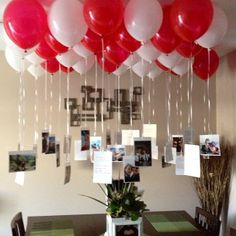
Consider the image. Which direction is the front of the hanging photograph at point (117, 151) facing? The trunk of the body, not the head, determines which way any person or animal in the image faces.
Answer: toward the camera

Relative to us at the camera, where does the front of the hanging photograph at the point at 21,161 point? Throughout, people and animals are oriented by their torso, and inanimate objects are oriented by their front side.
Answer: facing the viewer

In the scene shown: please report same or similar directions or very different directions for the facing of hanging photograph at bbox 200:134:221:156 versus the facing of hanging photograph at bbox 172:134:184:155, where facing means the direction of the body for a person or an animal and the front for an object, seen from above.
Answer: same or similar directions

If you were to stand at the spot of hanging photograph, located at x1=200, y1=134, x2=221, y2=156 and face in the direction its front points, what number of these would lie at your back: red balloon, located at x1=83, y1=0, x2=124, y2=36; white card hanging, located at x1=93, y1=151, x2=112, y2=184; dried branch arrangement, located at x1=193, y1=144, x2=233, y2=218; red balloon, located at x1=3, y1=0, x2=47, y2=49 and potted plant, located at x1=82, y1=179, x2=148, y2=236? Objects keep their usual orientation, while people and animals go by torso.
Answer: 1

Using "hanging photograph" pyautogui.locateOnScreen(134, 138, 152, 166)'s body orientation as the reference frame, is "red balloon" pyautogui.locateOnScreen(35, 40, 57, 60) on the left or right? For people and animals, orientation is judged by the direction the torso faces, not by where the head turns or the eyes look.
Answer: on its right

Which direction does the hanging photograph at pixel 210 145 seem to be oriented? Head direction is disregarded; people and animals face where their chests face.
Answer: toward the camera

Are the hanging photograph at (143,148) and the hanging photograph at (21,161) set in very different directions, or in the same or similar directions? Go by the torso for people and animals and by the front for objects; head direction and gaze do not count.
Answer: same or similar directions

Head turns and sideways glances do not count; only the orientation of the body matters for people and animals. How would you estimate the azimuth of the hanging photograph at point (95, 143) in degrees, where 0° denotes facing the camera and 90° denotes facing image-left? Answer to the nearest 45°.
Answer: approximately 0°

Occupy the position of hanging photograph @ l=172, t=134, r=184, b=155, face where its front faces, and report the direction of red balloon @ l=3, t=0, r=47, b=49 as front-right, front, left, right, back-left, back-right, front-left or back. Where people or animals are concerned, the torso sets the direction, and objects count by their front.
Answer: front-right
